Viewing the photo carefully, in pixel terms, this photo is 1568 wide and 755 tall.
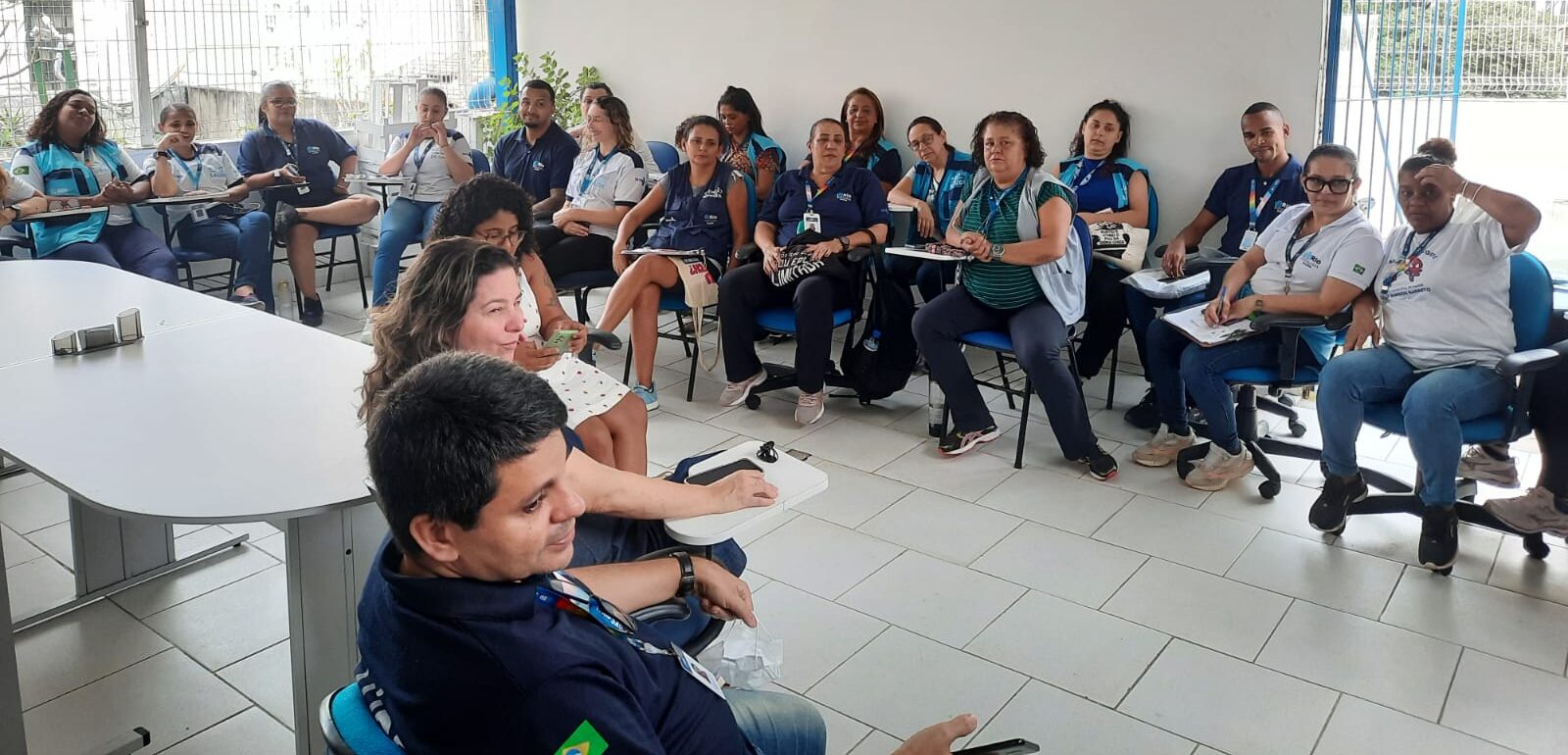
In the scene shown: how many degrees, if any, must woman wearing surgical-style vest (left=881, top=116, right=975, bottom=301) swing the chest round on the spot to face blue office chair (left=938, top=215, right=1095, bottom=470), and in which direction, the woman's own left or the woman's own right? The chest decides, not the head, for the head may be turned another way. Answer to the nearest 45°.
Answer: approximately 45° to the woman's own left

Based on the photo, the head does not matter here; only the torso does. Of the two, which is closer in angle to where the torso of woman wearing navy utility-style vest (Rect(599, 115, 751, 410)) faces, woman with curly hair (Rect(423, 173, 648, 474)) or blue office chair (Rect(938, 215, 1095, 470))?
the woman with curly hair

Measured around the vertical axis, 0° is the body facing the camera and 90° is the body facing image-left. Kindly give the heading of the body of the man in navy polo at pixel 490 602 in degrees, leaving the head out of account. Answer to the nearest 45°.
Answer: approximately 270°

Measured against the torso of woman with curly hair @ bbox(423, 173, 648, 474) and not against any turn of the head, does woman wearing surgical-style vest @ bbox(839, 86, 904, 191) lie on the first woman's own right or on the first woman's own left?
on the first woman's own left

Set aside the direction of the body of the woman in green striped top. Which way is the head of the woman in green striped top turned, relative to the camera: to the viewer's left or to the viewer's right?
to the viewer's left

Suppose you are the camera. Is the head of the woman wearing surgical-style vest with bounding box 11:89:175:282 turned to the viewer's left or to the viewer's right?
to the viewer's right

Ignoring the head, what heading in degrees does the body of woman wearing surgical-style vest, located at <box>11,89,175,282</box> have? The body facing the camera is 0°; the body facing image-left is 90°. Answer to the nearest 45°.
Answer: approximately 315°

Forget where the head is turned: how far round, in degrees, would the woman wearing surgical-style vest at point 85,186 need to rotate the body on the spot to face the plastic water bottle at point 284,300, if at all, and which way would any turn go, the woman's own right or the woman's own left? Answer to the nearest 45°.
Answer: approximately 90° to the woman's own left

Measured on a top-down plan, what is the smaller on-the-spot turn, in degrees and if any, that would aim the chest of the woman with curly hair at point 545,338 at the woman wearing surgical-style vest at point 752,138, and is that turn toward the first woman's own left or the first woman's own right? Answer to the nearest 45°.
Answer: approximately 135° to the first woman's own left

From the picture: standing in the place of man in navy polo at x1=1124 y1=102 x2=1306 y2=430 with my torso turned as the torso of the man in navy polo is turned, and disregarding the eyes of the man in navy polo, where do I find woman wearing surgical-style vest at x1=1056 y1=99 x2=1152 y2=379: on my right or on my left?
on my right
